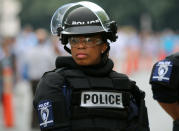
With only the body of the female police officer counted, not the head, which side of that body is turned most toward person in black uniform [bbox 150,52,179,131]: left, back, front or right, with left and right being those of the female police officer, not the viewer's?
left

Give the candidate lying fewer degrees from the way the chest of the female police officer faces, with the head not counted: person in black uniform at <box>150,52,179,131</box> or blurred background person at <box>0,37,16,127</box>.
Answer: the person in black uniform
